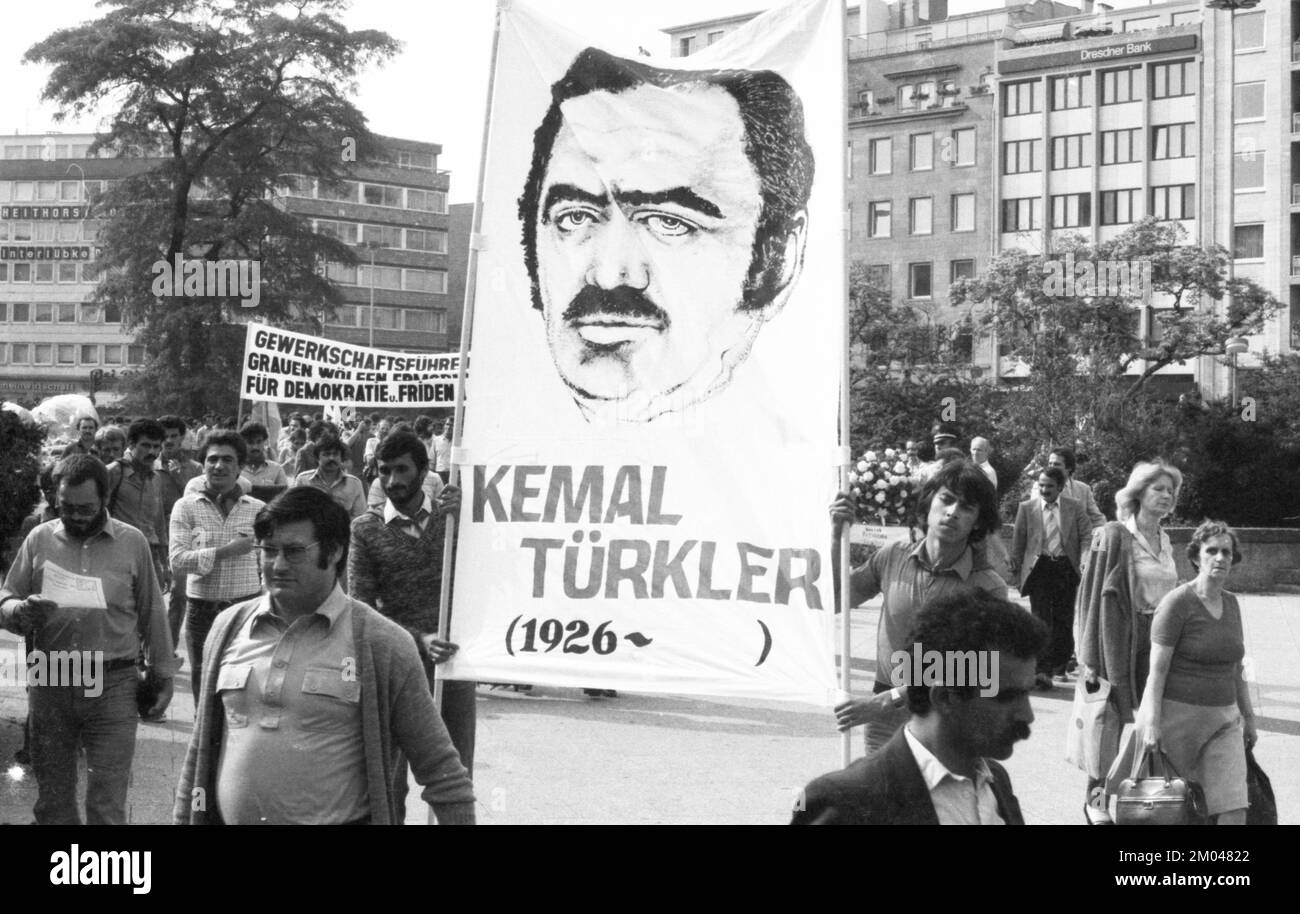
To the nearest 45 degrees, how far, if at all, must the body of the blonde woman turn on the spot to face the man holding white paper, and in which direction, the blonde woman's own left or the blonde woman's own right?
approximately 90° to the blonde woman's own right

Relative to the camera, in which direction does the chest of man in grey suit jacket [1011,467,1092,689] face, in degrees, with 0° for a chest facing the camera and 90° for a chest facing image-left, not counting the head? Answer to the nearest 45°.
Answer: approximately 0°

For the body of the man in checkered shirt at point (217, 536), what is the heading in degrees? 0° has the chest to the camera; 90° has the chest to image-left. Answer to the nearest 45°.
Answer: approximately 0°

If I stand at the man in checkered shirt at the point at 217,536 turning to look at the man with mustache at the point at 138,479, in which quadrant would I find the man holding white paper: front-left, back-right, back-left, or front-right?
back-left

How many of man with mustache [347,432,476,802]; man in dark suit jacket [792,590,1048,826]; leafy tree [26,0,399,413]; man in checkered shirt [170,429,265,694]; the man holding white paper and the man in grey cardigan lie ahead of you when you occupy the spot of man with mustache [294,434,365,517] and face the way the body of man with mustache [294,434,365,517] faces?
5

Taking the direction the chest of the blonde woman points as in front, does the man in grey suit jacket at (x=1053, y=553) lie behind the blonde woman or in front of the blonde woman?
behind

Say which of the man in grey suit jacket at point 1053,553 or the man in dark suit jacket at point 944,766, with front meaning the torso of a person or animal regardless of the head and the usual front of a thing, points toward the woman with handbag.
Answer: the man in grey suit jacket at point 1053,553
